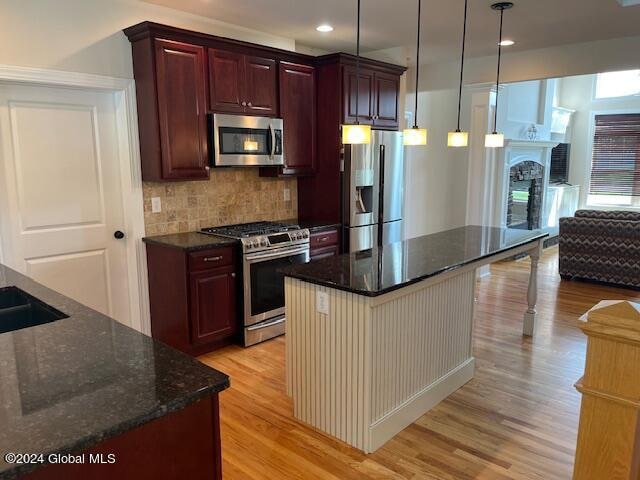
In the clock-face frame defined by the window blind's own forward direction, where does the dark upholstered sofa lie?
The dark upholstered sofa is roughly at 12 o'clock from the window blind.

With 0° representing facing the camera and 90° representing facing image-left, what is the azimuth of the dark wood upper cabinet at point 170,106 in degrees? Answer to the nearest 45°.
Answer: approximately 315°

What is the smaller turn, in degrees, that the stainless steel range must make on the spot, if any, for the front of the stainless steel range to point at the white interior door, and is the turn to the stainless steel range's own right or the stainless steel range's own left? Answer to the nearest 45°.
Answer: approximately 135° to the stainless steel range's own right

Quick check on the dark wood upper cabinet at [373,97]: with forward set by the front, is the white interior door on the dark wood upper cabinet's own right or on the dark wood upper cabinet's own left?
on the dark wood upper cabinet's own right

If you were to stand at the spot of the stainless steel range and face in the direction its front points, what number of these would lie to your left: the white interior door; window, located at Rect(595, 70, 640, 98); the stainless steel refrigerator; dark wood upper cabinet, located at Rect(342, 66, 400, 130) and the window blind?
4

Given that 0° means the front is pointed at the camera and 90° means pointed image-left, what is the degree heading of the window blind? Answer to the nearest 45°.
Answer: approximately 0°

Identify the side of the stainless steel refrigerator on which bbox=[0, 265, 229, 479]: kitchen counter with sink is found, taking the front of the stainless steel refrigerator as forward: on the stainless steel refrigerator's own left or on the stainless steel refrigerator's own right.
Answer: on the stainless steel refrigerator's own right
